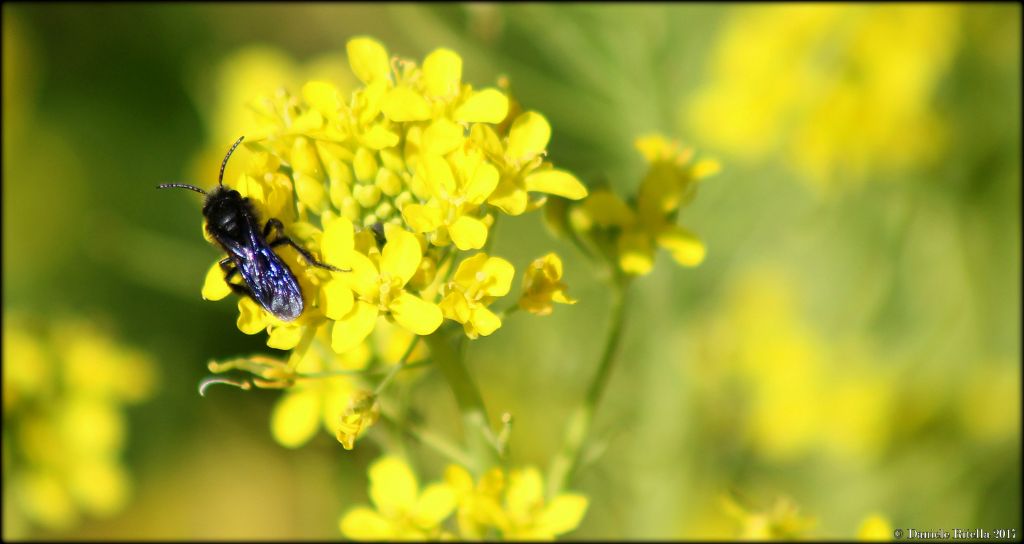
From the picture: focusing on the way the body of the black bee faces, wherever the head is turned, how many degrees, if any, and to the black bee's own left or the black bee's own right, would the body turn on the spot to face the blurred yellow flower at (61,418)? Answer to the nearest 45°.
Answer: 0° — it already faces it

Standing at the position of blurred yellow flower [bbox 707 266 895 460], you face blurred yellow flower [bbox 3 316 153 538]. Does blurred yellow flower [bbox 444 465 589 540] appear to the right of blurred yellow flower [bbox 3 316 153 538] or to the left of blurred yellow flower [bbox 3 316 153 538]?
left

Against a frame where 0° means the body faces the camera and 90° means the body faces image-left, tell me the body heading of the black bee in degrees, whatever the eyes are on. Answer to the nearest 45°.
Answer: approximately 135°

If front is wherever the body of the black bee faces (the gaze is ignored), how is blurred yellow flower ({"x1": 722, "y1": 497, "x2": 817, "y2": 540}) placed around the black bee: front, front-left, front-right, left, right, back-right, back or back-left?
back-right
